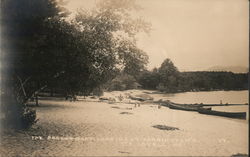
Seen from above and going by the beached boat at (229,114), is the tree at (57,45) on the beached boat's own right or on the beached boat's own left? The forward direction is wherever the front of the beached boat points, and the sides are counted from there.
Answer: on the beached boat's own left

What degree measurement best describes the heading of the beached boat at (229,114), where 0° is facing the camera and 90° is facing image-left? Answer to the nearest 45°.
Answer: approximately 90°
